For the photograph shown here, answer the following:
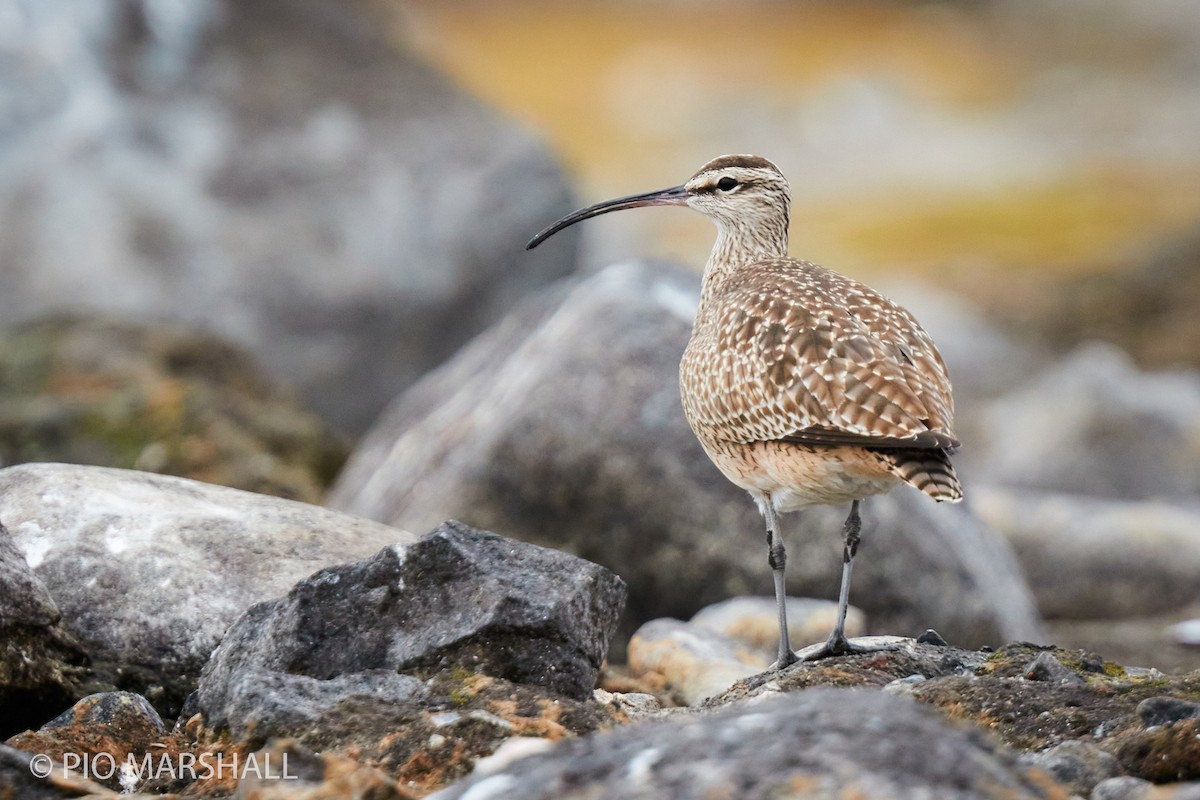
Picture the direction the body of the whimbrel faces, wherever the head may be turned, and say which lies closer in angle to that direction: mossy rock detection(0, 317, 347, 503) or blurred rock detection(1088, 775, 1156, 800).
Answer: the mossy rock

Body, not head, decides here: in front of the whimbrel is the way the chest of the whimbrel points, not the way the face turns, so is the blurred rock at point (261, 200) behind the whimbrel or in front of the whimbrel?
in front

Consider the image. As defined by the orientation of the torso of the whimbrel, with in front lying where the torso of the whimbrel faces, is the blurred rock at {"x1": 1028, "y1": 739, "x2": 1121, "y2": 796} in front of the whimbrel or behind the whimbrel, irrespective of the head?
behind

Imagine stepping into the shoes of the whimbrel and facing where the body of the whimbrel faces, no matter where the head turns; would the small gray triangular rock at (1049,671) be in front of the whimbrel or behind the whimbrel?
behind

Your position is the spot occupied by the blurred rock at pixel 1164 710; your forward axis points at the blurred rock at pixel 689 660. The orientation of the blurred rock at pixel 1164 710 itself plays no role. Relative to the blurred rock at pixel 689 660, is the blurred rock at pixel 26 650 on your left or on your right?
left

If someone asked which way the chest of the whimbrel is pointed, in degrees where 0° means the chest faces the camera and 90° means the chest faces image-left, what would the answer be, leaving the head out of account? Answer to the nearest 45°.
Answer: approximately 135°

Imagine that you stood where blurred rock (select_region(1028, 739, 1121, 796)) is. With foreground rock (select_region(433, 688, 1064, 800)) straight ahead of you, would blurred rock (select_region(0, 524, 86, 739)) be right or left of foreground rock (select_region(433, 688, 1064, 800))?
right

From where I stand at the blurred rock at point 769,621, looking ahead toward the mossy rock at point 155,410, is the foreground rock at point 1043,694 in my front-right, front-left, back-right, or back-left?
back-left

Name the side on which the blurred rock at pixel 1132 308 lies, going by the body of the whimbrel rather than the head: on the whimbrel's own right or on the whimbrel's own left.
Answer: on the whimbrel's own right

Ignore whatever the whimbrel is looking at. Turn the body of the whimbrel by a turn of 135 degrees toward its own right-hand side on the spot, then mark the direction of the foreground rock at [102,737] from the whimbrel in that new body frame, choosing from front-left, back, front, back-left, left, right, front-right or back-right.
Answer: back-right

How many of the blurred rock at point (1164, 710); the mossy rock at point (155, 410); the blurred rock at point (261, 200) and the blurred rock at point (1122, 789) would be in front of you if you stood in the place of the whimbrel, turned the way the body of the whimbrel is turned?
2

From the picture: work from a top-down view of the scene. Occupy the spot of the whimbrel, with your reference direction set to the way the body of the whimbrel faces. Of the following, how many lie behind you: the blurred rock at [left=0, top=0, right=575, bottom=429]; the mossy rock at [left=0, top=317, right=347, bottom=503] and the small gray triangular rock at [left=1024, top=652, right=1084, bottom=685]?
1

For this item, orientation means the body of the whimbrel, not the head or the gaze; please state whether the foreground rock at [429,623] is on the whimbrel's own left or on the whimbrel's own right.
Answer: on the whimbrel's own left
